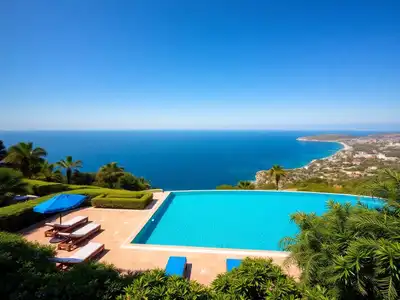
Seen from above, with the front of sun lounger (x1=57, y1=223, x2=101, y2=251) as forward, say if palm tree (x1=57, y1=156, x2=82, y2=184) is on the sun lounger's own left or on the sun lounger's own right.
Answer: on the sun lounger's own left

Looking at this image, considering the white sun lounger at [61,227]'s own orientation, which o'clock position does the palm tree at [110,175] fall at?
The palm tree is roughly at 11 o'clock from the white sun lounger.

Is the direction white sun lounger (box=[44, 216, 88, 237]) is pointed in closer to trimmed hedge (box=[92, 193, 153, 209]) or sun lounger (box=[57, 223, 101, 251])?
the trimmed hedge

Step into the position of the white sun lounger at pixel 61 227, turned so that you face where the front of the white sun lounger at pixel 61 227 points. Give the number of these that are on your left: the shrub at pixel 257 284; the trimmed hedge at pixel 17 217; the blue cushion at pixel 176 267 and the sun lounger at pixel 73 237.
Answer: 1

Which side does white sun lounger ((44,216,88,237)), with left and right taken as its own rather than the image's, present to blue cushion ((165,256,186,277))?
right

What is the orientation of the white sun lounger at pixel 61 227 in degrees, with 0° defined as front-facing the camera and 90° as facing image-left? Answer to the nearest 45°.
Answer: approximately 225°

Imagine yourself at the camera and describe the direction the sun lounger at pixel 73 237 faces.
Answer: facing away from the viewer and to the right of the viewer
